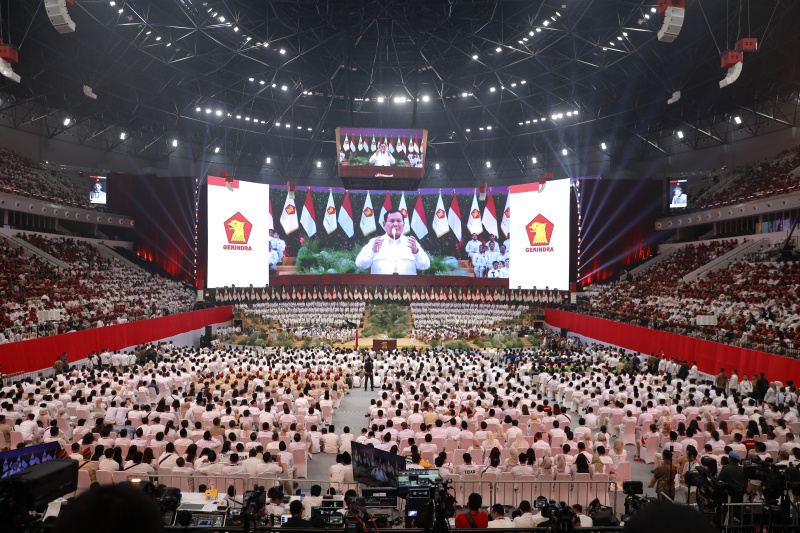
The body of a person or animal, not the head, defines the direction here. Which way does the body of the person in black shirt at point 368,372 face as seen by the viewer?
away from the camera

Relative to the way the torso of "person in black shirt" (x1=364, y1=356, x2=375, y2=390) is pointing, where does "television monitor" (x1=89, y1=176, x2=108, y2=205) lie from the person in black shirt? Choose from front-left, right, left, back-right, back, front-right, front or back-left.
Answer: front-left

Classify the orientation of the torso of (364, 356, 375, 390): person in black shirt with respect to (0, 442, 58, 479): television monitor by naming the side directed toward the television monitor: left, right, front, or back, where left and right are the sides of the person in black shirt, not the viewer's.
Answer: back

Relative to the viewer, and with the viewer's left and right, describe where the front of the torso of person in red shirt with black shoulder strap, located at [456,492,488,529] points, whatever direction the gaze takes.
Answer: facing away from the viewer

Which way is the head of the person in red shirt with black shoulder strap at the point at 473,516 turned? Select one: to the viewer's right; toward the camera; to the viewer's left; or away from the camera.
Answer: away from the camera

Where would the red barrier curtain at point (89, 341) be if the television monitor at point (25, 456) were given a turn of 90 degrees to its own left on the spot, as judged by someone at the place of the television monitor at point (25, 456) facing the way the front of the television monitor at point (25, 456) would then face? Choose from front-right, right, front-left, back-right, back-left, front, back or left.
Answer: front-left

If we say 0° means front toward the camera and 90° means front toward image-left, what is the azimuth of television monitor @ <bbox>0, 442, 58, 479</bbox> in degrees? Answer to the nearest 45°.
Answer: approximately 315°

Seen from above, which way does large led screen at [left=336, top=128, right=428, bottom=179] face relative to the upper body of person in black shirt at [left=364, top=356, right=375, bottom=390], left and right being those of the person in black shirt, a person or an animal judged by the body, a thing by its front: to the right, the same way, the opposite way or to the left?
the opposite way

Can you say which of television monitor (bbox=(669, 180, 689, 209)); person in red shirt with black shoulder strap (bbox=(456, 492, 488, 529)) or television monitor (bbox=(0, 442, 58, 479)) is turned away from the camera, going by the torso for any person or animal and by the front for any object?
the person in red shirt with black shoulder strap

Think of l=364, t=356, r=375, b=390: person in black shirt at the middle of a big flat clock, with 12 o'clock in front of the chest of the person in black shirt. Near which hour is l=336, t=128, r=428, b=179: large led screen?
The large led screen is roughly at 12 o'clock from the person in black shirt.

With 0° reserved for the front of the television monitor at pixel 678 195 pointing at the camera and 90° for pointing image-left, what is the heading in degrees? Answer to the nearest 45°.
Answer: approximately 0°

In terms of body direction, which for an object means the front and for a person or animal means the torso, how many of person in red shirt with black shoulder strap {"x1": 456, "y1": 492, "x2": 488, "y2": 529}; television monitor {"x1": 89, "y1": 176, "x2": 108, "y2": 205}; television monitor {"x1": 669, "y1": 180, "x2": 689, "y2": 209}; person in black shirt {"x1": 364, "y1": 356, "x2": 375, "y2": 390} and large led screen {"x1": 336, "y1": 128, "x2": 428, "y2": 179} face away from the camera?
2

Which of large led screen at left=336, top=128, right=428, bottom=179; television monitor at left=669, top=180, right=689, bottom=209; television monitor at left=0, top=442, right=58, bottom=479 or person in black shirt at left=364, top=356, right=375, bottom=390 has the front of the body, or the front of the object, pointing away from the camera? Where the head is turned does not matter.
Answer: the person in black shirt
